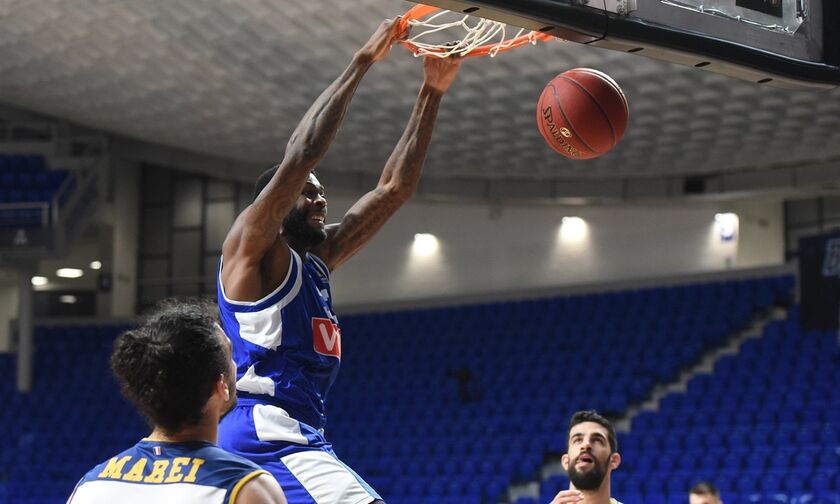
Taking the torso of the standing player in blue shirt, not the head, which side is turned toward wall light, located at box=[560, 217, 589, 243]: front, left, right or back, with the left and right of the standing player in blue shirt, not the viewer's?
front

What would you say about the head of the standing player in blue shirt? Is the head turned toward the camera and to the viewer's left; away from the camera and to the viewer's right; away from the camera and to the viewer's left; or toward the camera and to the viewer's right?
away from the camera and to the viewer's right

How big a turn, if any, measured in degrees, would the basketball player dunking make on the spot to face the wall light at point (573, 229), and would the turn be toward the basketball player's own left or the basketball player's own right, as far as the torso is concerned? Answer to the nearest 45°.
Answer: approximately 135° to the basketball player's own left

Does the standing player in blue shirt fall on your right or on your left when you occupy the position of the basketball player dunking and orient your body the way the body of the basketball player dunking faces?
on your right

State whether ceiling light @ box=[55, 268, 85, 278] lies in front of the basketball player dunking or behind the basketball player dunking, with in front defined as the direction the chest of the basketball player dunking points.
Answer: behind

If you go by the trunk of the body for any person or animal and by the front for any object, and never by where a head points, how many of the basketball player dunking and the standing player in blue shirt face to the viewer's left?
0

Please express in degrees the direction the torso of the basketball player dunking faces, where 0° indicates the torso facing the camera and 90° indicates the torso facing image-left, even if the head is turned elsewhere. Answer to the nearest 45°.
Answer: approximately 315°

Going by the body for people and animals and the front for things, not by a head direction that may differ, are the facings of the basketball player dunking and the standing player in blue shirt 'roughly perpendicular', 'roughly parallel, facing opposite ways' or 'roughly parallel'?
roughly perpendicular

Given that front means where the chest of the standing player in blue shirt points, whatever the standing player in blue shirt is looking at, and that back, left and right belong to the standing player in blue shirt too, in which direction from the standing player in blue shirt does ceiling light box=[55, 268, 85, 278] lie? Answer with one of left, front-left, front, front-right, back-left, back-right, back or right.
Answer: front-left

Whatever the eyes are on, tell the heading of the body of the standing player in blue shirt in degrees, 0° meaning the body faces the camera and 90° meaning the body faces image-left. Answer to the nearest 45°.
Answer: approximately 225°
